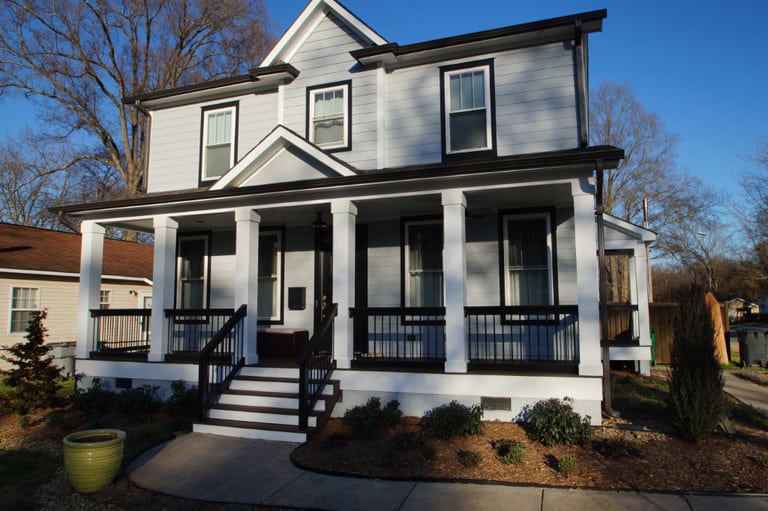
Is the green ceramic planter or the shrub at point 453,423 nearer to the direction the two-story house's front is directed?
the green ceramic planter

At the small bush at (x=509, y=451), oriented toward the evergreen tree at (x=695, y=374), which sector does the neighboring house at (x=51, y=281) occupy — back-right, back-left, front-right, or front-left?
back-left

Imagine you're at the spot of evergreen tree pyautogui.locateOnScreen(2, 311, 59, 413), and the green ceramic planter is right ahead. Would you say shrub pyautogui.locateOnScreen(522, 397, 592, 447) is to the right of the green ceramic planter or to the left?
left

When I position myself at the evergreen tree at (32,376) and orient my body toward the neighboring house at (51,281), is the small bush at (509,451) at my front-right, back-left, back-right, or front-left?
back-right

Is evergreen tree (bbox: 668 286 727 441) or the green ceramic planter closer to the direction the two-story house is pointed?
the green ceramic planter

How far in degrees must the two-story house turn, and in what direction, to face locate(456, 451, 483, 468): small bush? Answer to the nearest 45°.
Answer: approximately 45° to its left

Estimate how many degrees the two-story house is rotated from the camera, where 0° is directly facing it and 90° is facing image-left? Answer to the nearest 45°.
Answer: approximately 45°

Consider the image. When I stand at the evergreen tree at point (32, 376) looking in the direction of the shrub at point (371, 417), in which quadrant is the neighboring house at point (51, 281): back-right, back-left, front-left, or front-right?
back-left

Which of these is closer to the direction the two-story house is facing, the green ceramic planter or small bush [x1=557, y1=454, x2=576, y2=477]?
the green ceramic planter

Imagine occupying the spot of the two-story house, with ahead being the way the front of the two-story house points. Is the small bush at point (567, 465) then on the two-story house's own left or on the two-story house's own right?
on the two-story house's own left

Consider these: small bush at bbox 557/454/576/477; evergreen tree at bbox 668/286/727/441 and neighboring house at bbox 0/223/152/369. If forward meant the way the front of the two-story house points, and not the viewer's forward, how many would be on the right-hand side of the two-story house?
1

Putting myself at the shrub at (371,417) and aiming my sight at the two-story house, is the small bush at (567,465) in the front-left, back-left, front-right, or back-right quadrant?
back-right

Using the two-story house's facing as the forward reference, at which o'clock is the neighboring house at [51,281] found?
The neighboring house is roughly at 3 o'clock from the two-story house.

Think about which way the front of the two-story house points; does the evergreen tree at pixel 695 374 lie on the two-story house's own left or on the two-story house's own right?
on the two-story house's own left
